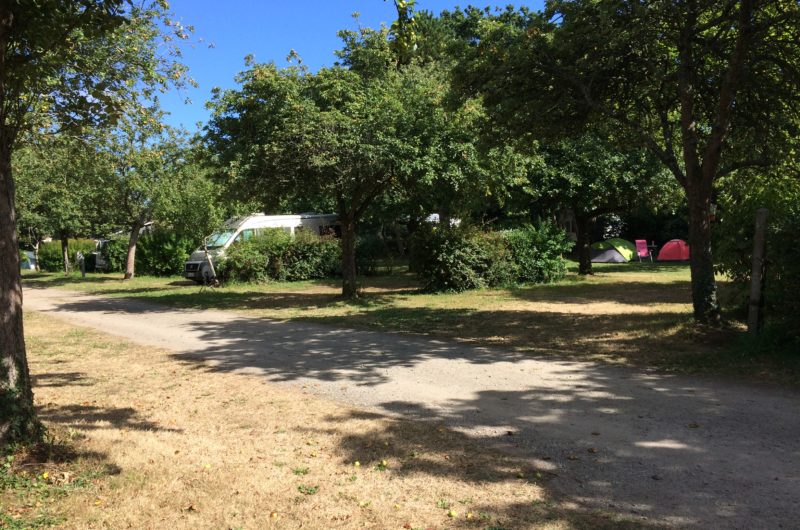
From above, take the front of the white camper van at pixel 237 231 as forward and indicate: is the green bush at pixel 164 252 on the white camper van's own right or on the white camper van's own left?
on the white camper van's own right

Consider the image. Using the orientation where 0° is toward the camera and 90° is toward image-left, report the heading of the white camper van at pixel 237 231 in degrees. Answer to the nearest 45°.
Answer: approximately 45°

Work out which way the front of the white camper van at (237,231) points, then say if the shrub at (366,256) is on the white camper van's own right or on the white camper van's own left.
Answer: on the white camper van's own left

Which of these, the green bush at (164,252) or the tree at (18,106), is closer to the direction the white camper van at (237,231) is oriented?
the tree

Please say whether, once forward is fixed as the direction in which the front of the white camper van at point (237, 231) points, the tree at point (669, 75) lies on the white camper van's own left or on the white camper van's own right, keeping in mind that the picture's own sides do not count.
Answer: on the white camper van's own left

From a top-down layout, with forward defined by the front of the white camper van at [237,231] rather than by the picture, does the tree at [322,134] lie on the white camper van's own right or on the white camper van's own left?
on the white camper van's own left
